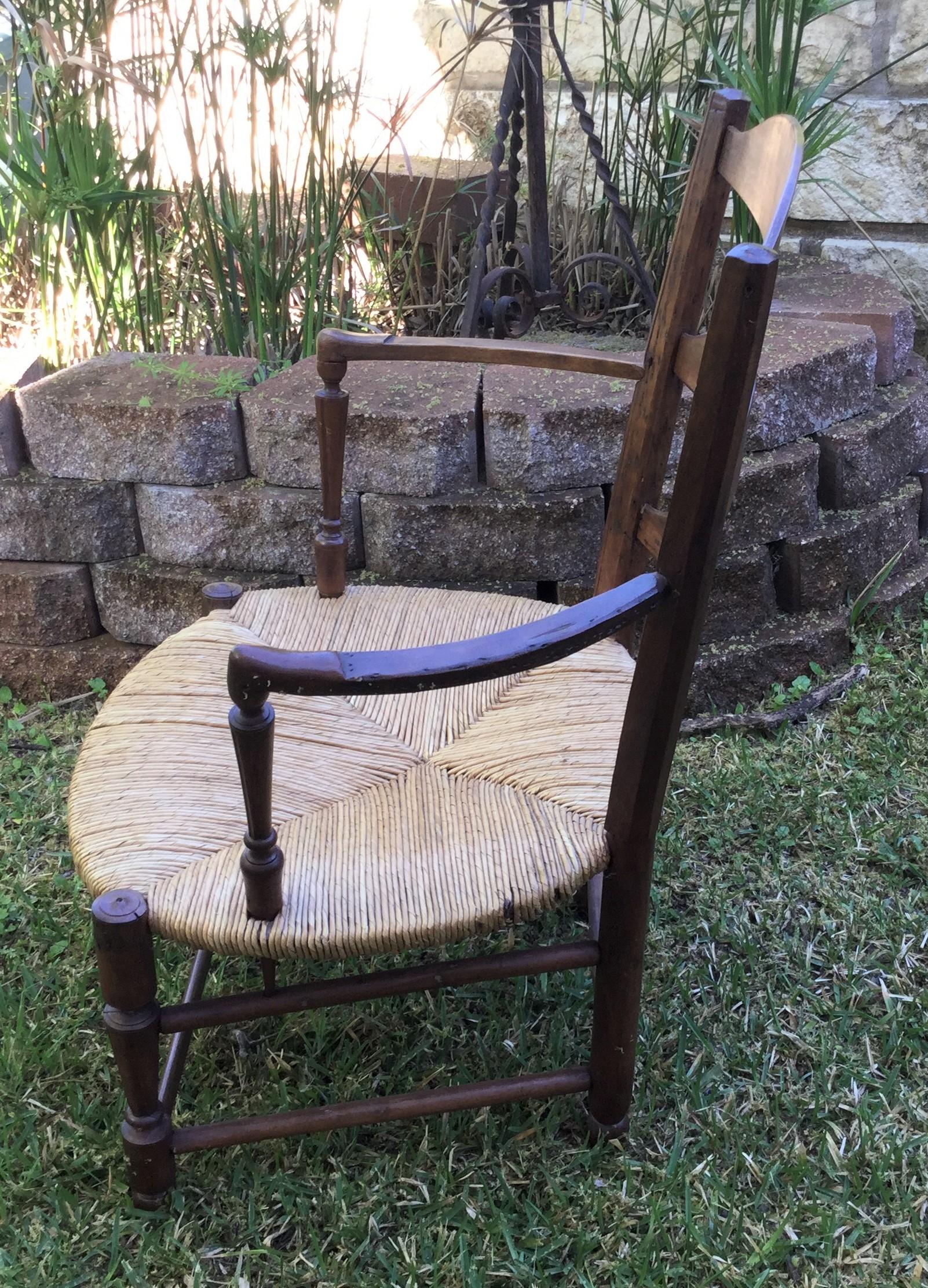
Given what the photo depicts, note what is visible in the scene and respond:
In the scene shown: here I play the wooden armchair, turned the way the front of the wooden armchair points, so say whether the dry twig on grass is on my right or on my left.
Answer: on my right

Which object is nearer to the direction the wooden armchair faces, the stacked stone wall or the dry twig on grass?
the stacked stone wall

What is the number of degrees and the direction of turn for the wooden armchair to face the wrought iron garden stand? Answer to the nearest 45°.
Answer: approximately 90° to its right

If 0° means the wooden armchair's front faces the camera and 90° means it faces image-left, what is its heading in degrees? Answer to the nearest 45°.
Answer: approximately 90°

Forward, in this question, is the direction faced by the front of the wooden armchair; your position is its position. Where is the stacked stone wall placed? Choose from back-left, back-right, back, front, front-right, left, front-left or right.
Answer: right
